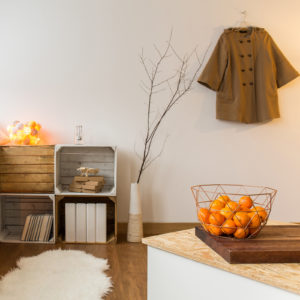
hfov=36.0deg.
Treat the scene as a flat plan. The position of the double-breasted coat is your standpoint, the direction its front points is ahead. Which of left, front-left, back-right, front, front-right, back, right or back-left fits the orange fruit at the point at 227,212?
front

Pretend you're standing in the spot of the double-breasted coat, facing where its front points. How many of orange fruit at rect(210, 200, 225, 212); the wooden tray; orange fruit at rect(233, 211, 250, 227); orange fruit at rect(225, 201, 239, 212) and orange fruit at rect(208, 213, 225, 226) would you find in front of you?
5

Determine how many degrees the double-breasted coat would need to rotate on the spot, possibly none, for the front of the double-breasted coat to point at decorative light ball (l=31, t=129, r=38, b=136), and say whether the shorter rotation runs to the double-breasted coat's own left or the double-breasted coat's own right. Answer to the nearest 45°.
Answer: approximately 90° to the double-breasted coat's own right

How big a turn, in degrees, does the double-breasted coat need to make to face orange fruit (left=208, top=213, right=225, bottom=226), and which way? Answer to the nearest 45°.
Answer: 0° — it already faces it

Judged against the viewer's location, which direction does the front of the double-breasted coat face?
facing the viewer

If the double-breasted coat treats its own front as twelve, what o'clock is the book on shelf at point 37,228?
The book on shelf is roughly at 2 o'clock from the double-breasted coat.

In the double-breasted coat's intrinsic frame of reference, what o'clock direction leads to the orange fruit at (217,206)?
The orange fruit is roughly at 12 o'clock from the double-breasted coat.

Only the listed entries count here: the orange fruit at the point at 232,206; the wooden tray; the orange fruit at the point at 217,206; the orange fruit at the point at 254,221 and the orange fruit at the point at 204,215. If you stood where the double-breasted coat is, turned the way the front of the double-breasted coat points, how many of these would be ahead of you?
5

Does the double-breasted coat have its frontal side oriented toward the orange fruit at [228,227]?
yes
